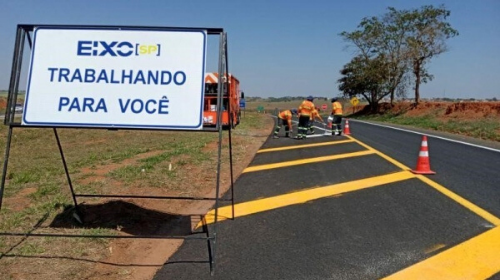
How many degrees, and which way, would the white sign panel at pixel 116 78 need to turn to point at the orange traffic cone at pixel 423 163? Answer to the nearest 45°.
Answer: approximately 135° to its left

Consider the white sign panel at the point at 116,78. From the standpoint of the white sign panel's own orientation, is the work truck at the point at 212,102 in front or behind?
behind

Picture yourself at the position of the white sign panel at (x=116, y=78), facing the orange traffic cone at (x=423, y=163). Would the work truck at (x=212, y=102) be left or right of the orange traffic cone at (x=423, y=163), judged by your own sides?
left

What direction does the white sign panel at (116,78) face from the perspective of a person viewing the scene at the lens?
facing the viewer
